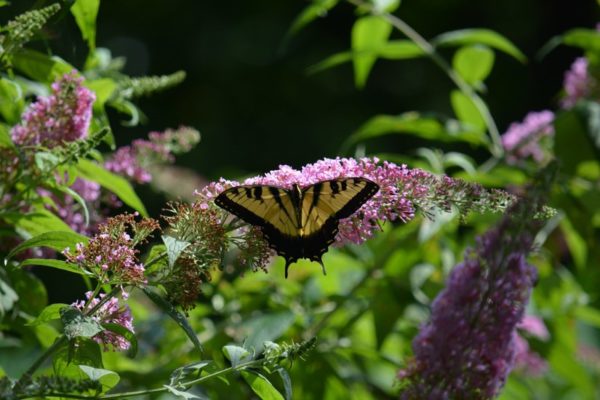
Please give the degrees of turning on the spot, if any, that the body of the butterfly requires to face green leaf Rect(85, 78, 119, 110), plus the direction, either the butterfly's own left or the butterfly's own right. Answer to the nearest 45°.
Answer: approximately 45° to the butterfly's own left

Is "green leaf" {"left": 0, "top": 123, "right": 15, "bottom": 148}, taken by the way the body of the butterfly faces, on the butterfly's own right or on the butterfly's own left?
on the butterfly's own left

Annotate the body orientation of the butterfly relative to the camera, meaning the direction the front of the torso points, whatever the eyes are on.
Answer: away from the camera

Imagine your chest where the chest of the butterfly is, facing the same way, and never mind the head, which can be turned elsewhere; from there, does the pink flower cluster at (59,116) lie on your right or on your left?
on your left
